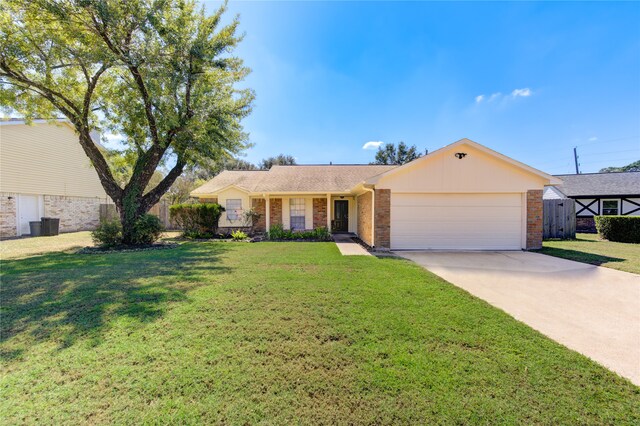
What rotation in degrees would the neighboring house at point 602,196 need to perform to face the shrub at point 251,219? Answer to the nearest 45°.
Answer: approximately 45° to its right

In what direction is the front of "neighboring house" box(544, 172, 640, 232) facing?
toward the camera

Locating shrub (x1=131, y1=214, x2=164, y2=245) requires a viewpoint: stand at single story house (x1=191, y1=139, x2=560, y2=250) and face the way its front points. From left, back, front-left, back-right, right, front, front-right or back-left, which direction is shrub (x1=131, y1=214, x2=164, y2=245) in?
right

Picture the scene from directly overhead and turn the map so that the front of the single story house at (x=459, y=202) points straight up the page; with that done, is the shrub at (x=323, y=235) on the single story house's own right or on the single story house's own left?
on the single story house's own right

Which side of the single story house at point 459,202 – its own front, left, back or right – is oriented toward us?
front

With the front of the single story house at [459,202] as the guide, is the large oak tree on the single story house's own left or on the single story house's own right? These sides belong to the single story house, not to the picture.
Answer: on the single story house's own right

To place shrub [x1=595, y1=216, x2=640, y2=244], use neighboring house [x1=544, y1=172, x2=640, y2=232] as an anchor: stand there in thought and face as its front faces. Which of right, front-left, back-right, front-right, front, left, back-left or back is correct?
front

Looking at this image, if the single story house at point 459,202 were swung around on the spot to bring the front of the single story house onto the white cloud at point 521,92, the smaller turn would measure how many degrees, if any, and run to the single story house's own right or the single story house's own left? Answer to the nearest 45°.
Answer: approximately 135° to the single story house's own left

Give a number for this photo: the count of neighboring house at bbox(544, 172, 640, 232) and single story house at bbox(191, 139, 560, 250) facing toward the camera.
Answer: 2

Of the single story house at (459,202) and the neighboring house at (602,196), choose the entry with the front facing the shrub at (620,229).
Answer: the neighboring house

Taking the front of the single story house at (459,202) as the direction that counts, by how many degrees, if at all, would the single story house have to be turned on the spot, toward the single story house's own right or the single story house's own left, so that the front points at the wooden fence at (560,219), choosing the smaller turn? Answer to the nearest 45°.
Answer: approximately 135° to the single story house's own left

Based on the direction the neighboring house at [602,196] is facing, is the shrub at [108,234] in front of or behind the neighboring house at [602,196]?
in front

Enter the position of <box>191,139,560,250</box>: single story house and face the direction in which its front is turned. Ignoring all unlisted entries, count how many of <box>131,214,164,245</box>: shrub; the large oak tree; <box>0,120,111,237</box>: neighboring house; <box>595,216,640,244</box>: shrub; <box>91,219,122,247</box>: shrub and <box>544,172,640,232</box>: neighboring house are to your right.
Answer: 4
